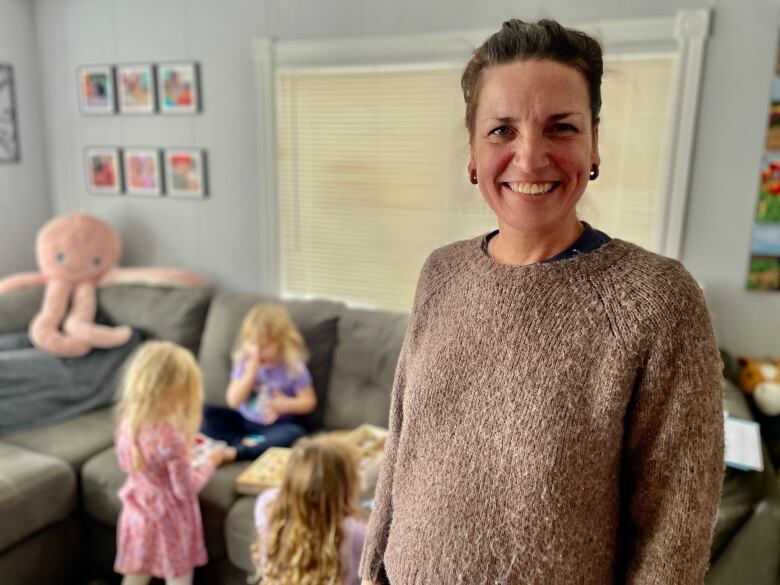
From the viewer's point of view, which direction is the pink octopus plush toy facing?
toward the camera

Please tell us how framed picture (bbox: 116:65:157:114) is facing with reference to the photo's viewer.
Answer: facing the viewer

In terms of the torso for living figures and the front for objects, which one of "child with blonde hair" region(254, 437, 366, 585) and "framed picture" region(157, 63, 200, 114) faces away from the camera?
the child with blonde hair

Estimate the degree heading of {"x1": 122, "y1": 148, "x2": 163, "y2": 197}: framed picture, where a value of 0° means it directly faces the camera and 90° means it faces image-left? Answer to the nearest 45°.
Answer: approximately 0°

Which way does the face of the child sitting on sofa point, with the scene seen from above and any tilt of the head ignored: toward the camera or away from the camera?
toward the camera

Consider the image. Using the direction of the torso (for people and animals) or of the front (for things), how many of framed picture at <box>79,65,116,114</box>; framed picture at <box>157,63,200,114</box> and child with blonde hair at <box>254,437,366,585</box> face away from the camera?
1

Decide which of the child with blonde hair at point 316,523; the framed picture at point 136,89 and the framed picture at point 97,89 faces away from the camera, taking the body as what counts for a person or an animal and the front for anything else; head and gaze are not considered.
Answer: the child with blonde hair

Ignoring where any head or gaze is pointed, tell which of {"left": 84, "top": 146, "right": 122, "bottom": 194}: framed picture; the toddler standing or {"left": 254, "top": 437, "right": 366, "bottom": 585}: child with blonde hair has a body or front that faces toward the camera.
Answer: the framed picture

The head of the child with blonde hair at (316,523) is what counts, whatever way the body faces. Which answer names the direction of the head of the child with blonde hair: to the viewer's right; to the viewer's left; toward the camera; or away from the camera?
away from the camera

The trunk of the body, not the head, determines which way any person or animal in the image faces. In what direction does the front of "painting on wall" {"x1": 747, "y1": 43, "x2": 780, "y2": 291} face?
toward the camera

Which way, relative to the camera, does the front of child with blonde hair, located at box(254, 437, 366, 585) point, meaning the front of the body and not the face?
away from the camera

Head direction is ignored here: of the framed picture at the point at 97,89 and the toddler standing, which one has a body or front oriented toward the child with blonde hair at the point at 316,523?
the framed picture

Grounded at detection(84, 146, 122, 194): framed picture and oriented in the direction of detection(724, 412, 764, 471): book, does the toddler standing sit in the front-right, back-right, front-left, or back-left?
front-right

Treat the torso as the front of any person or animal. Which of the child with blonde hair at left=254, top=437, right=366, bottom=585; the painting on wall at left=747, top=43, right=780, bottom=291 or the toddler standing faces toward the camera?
the painting on wall

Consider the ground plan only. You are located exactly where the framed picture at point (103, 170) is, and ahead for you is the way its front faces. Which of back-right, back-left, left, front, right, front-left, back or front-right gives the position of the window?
front-left

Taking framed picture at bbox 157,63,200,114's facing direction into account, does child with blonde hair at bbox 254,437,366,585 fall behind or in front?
in front

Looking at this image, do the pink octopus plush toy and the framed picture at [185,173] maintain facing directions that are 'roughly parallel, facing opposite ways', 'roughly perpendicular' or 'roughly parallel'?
roughly parallel

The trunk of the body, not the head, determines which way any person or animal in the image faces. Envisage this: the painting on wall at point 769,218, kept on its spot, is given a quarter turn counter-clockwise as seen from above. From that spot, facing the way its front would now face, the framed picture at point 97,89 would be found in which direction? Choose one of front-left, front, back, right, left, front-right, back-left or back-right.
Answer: back

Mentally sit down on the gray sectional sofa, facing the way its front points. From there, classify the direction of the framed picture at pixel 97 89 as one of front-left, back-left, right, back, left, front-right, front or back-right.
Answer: back-right

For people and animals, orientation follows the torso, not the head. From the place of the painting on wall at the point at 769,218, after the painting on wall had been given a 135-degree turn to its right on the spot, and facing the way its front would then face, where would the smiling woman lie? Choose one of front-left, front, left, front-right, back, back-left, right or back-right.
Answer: back-left
